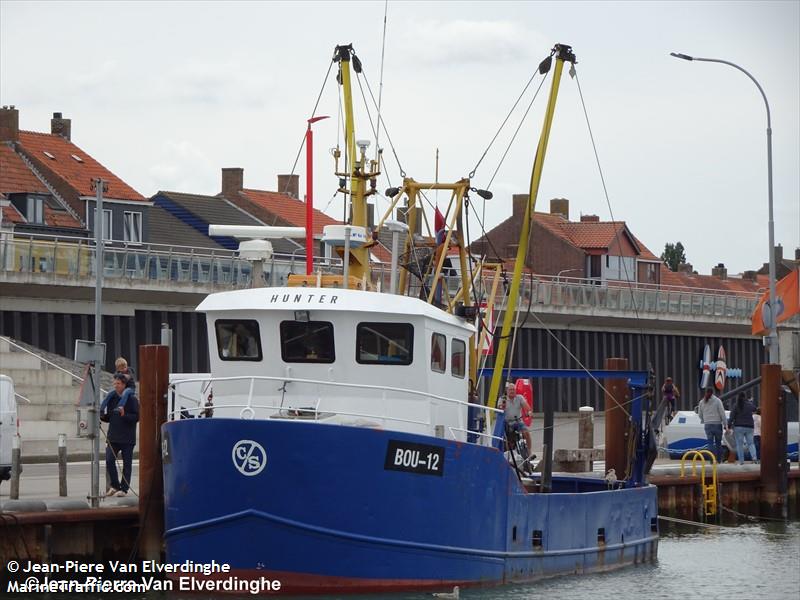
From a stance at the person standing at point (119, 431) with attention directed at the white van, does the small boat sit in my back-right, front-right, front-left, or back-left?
back-right

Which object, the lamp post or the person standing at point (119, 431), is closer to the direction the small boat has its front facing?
the person standing

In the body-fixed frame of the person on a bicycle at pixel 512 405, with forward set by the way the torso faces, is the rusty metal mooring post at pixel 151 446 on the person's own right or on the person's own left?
on the person's own right

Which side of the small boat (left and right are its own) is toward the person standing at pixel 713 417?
left

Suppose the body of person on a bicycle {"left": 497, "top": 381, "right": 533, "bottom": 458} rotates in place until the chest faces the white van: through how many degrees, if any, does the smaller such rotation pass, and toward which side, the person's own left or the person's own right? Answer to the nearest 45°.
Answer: approximately 45° to the person's own right

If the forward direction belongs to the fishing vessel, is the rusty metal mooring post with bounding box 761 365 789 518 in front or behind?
behind

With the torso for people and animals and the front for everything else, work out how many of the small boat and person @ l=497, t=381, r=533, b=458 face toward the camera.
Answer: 1

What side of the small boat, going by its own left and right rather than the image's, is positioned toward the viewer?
left
